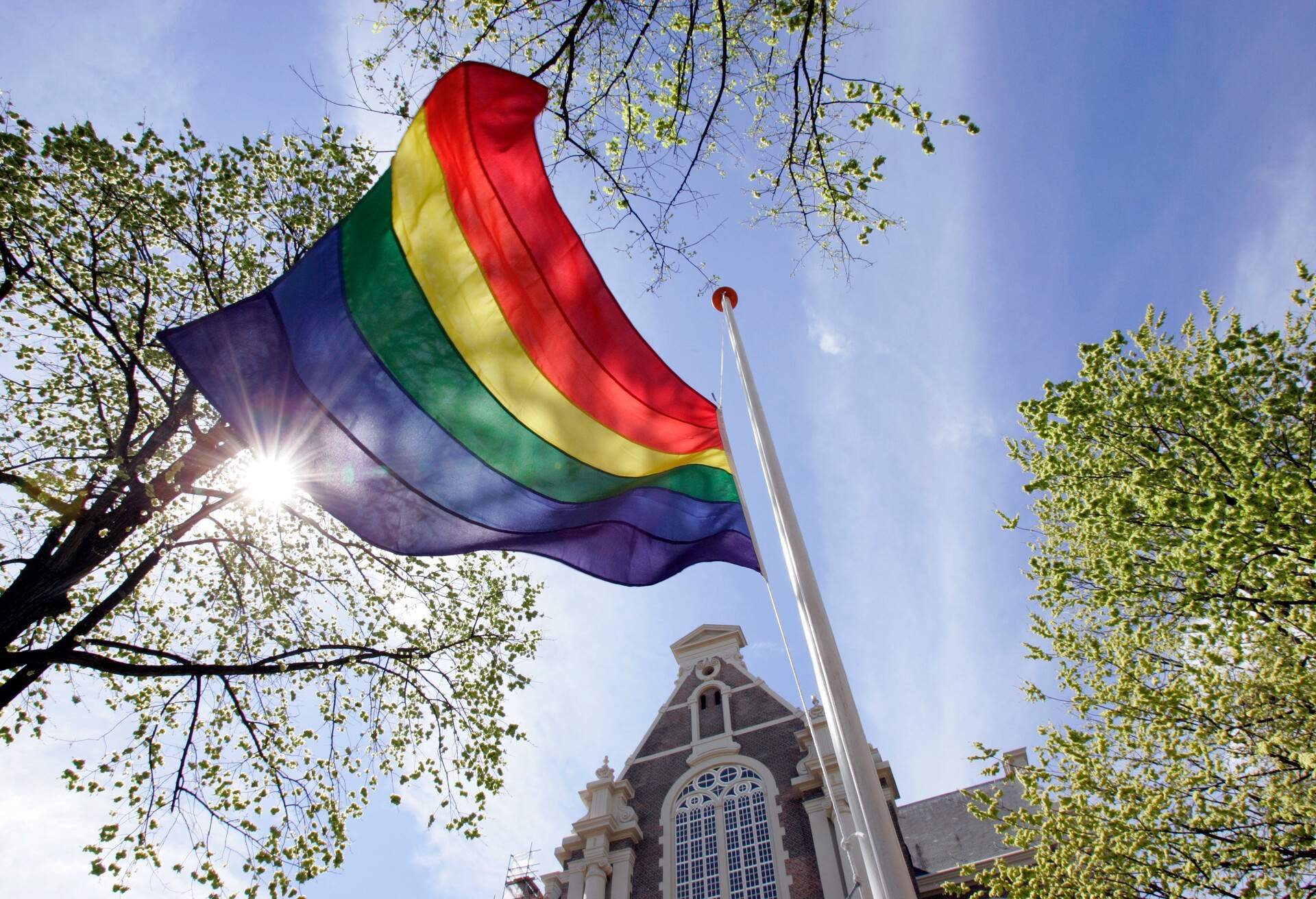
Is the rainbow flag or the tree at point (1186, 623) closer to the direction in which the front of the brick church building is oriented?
the rainbow flag

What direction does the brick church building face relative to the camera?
toward the camera

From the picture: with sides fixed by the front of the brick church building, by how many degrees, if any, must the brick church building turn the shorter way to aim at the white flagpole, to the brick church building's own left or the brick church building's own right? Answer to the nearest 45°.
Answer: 0° — it already faces it

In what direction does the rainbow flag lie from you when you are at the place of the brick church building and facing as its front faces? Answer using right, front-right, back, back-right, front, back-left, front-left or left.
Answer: front

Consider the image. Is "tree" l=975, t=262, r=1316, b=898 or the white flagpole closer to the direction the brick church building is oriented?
the white flagpole

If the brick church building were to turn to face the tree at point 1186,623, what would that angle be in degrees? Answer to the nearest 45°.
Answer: approximately 45° to its left

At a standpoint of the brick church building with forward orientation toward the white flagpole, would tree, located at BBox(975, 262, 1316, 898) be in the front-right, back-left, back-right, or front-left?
front-left
